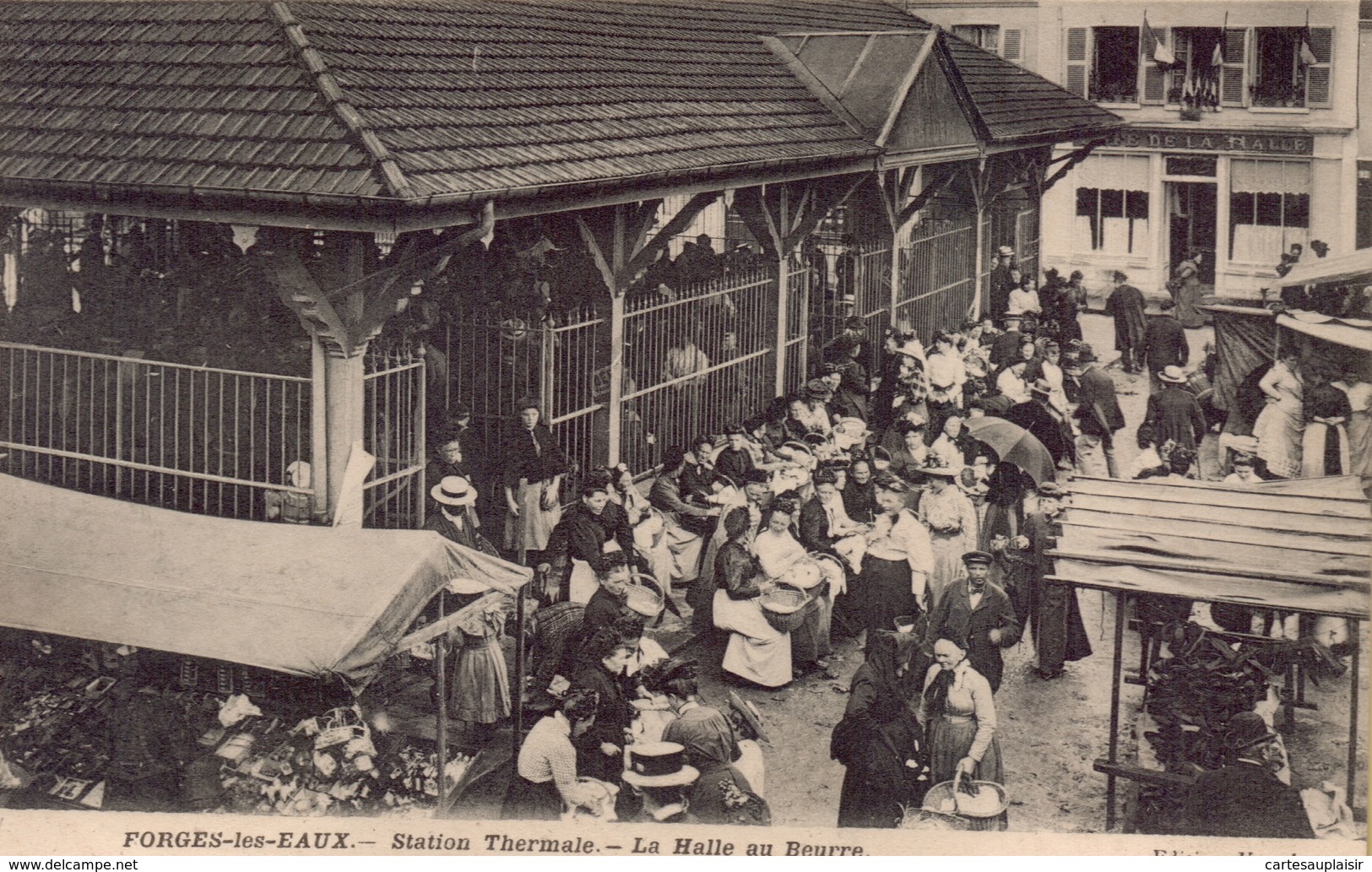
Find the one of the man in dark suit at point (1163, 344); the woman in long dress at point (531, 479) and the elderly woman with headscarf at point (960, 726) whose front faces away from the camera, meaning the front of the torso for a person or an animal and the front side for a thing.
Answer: the man in dark suit

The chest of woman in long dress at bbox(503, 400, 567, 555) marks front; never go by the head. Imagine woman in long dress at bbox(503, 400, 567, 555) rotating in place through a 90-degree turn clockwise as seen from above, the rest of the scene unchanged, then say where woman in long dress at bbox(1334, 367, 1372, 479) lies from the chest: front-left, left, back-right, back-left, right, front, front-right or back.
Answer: back

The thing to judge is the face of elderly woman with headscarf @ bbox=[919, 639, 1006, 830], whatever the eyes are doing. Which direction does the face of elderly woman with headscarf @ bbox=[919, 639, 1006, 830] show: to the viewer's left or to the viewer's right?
to the viewer's left

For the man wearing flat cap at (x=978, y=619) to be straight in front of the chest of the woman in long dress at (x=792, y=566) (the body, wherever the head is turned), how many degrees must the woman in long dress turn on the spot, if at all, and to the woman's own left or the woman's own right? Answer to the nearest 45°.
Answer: approximately 90° to the woman's own left

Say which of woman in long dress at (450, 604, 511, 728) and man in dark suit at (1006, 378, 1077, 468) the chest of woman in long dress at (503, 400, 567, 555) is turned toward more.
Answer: the woman in long dress

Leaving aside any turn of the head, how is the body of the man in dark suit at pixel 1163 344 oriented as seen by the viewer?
away from the camera
